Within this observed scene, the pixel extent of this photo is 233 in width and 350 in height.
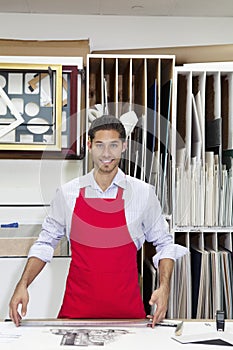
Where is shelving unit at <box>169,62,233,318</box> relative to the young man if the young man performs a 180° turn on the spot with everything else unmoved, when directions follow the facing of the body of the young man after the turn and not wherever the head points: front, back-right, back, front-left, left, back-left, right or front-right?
front-right

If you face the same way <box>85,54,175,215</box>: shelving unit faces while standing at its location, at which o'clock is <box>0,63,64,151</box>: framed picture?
The framed picture is roughly at 3 o'clock from the shelving unit.

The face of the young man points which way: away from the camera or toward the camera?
toward the camera

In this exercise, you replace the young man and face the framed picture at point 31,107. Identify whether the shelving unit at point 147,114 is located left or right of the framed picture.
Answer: right

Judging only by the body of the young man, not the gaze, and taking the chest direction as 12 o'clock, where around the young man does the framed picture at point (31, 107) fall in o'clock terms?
The framed picture is roughly at 5 o'clock from the young man.

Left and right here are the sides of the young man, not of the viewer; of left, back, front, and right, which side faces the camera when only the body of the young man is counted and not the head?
front

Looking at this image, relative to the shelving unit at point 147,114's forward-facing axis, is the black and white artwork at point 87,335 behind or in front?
in front

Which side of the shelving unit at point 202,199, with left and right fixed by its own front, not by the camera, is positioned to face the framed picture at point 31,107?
right

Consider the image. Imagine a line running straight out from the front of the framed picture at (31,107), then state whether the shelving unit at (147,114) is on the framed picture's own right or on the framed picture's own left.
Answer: on the framed picture's own left

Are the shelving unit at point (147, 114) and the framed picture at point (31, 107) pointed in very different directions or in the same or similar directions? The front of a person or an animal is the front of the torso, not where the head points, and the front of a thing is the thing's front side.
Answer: same or similar directions

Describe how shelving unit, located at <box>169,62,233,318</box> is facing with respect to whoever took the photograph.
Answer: facing the viewer

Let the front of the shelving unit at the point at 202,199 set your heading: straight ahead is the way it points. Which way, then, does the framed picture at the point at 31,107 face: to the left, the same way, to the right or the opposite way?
the same way

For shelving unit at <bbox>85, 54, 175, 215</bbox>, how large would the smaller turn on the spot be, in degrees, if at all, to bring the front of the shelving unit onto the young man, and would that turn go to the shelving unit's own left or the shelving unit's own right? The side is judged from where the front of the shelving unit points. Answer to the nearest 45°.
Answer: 0° — it already faces them

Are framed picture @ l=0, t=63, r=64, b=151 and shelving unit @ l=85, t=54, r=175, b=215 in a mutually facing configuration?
no

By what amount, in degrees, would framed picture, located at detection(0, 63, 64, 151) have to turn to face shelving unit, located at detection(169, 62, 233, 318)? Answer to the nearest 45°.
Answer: approximately 90° to its left
